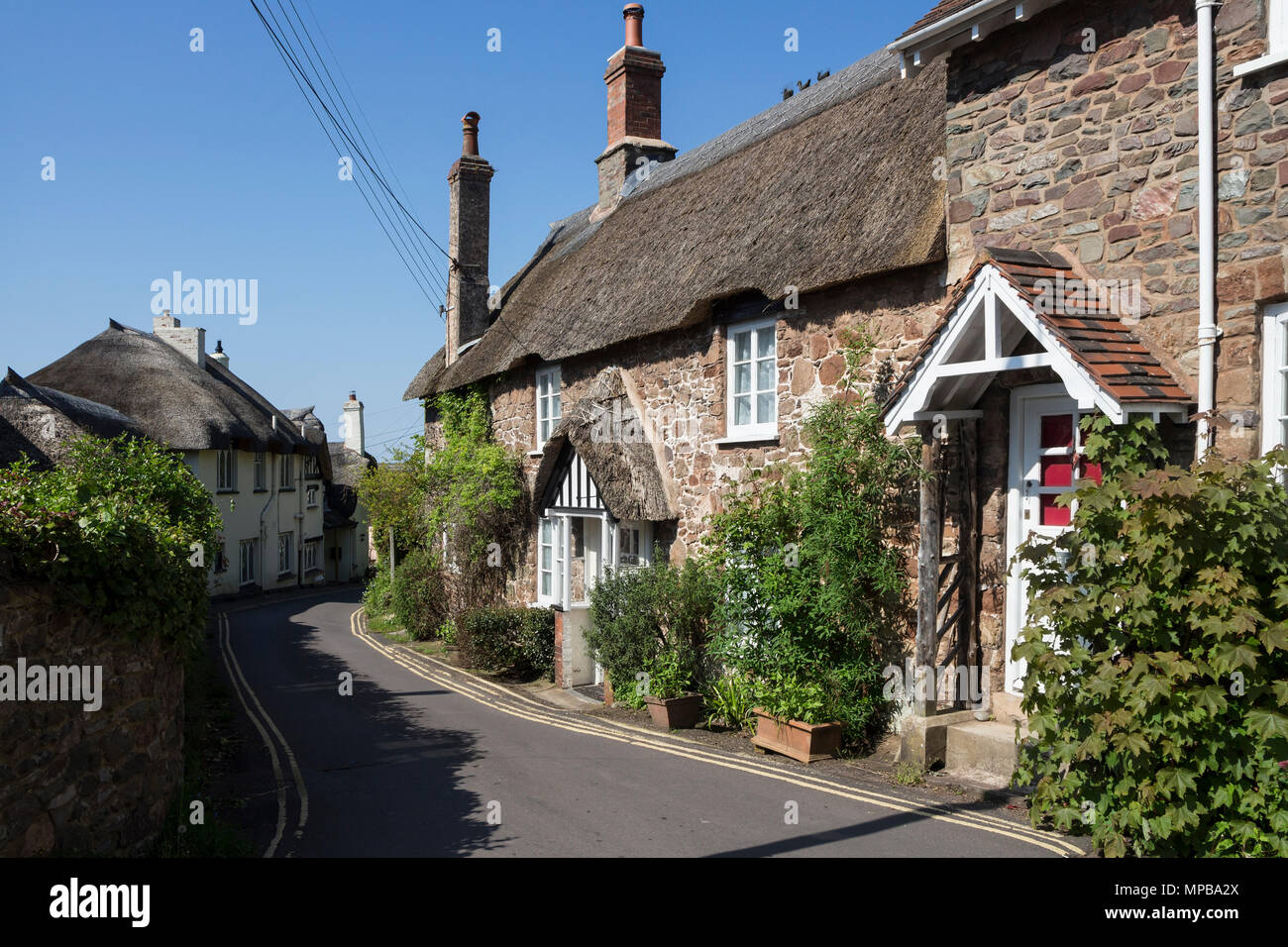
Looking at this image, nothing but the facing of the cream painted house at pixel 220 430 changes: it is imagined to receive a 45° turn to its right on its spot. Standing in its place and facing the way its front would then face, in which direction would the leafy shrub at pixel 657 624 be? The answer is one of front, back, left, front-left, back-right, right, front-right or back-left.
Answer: front

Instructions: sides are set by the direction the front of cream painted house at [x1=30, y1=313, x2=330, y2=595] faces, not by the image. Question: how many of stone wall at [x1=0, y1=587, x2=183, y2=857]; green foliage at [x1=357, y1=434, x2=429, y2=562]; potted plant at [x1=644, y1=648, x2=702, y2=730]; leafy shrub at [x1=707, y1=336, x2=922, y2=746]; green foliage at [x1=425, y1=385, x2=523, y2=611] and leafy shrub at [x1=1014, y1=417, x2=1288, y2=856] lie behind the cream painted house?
0

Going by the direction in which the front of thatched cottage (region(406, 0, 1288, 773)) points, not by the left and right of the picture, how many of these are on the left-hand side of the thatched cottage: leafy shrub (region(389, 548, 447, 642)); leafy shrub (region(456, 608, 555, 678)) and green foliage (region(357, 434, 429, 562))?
0

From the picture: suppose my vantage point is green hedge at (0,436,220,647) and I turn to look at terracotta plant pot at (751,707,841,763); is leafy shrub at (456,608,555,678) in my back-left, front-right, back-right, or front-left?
front-left

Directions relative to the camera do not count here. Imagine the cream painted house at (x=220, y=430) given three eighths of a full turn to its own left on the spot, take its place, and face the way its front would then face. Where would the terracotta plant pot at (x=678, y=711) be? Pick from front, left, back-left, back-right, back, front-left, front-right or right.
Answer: back

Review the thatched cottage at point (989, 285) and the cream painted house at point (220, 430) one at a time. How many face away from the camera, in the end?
0

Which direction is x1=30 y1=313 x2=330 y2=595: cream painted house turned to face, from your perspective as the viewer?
facing the viewer and to the right of the viewer

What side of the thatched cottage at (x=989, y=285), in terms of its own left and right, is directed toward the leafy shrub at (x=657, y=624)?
right

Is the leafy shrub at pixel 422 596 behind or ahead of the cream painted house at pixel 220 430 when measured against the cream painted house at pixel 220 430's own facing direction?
ahead

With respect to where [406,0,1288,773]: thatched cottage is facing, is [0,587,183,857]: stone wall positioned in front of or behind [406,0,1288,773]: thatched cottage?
in front

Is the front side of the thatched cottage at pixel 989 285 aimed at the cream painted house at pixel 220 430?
no

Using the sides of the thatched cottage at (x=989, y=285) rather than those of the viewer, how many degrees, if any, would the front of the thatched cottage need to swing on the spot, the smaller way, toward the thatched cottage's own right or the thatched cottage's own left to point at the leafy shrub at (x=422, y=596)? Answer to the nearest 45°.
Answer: approximately 90° to the thatched cottage's own right

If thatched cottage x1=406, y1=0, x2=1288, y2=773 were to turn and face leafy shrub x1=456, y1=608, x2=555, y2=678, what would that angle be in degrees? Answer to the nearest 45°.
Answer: approximately 90° to its right
